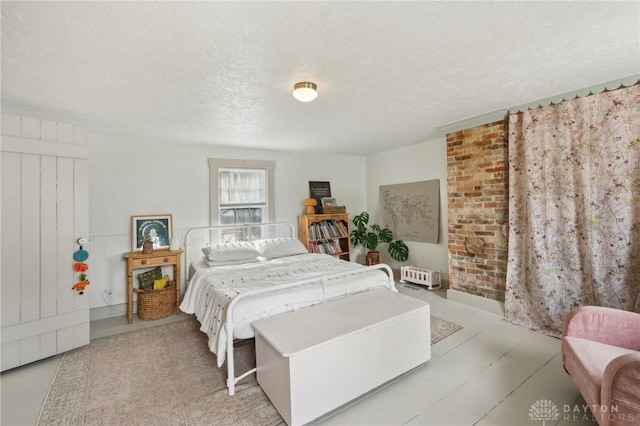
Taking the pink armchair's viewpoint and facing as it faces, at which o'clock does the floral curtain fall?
The floral curtain is roughly at 4 o'clock from the pink armchair.

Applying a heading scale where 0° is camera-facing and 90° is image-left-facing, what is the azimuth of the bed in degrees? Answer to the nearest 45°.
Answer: approximately 315°

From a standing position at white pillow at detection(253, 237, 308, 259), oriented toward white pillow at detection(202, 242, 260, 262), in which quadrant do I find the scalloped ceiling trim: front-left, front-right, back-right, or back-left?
back-left

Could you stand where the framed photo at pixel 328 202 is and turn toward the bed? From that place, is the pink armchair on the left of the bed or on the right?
left

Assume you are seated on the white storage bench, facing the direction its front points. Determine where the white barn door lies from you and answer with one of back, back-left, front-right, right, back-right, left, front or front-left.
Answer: back-right

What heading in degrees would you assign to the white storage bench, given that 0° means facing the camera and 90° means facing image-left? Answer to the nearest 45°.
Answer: approximately 315°

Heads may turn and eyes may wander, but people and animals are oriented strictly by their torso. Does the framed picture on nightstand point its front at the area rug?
yes

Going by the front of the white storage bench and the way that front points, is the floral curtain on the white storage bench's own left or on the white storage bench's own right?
on the white storage bench's own left
